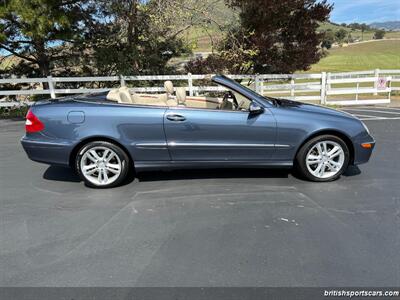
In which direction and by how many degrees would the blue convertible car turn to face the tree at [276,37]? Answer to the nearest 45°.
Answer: approximately 90° to its left

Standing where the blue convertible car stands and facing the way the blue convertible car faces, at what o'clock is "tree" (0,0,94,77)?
The tree is roughly at 8 o'clock from the blue convertible car.

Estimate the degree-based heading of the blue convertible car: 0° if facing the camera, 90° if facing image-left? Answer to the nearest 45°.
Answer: approximately 270°

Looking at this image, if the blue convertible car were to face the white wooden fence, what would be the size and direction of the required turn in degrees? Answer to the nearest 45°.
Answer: approximately 90° to its left

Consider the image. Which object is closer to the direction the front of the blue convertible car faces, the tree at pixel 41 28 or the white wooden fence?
the white wooden fence

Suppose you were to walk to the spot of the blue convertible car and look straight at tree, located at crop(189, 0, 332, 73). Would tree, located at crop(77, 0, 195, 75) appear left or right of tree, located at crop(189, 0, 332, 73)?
left

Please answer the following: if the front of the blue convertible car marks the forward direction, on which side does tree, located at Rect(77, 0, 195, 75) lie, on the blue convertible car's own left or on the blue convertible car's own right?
on the blue convertible car's own left
